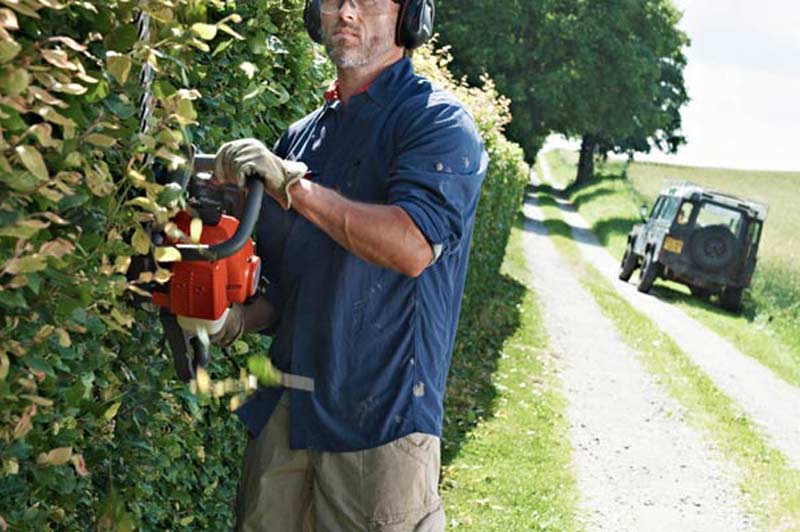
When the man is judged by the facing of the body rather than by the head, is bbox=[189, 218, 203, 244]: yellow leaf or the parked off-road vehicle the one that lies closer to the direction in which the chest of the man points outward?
the yellow leaf

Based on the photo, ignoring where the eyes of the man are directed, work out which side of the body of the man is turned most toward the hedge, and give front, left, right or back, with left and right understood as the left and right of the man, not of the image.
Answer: front

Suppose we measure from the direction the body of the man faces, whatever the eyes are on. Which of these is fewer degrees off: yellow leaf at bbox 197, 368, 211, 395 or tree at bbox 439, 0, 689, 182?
the yellow leaf

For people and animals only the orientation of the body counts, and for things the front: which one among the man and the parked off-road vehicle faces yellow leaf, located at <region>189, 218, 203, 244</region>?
the man

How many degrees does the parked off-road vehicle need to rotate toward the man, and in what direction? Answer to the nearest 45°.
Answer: approximately 135° to its left

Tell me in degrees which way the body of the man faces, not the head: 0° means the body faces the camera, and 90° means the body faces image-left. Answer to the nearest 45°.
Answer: approximately 45°

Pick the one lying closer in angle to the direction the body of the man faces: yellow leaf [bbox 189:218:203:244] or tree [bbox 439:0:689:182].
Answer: the yellow leaf

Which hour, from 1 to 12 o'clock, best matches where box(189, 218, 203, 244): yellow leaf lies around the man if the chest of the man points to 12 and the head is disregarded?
The yellow leaf is roughly at 12 o'clock from the man.

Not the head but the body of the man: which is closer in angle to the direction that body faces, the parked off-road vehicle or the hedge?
the hedge

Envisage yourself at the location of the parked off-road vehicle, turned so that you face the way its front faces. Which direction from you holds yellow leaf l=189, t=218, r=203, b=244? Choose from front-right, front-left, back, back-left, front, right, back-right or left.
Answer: back-left

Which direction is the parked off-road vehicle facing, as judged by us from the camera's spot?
facing away from the viewer and to the left of the viewer

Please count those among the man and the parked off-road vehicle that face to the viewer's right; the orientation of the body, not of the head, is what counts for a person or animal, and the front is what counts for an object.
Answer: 0
